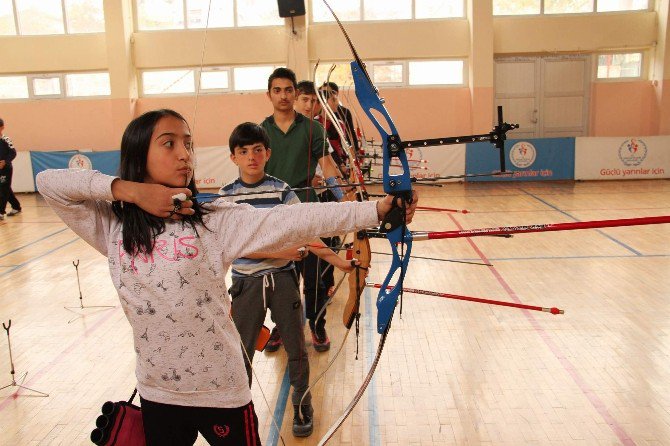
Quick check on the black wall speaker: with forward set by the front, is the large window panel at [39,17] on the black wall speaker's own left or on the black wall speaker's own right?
on the black wall speaker's own right

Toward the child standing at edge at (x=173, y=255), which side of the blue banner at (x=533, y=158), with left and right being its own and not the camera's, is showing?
front

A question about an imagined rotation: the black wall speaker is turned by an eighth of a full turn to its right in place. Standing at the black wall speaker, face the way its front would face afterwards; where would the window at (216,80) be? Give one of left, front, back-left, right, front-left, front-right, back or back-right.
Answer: right

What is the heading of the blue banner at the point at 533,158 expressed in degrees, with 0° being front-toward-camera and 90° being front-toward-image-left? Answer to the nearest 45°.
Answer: approximately 0°

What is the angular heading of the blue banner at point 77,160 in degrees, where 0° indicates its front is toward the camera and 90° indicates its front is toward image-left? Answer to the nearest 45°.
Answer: approximately 0°

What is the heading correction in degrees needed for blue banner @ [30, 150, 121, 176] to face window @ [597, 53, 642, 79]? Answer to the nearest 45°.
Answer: approximately 90° to its left

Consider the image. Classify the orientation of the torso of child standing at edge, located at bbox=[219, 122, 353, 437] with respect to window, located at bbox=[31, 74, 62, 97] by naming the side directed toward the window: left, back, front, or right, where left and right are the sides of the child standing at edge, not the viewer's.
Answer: back

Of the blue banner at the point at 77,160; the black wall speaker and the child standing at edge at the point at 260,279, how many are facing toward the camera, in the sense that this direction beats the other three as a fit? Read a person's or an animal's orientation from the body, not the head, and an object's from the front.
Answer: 3
